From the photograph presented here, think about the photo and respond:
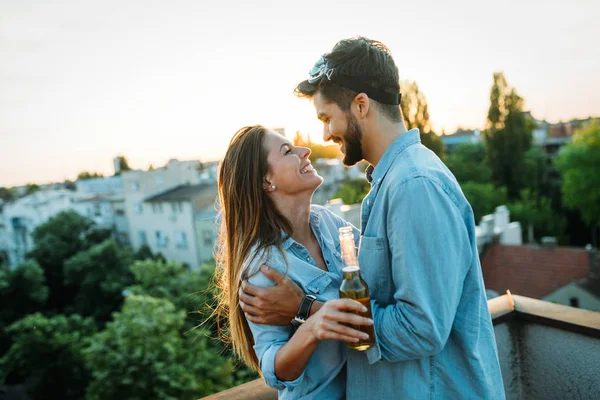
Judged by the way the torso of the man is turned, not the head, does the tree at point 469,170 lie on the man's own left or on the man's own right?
on the man's own right

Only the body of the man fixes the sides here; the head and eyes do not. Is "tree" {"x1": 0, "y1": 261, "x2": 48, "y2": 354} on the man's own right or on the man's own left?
on the man's own right

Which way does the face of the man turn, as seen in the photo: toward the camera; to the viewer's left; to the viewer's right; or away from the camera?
to the viewer's left

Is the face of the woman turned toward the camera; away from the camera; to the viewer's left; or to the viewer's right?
to the viewer's right

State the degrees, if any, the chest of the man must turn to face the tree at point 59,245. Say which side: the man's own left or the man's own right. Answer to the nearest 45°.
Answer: approximately 45° to the man's own right

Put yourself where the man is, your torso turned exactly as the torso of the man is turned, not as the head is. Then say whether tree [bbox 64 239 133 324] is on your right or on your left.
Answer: on your right

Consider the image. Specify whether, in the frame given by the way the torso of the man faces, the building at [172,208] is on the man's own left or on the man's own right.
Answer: on the man's own right

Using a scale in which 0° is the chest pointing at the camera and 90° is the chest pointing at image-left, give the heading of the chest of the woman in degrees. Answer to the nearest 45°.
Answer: approximately 315°

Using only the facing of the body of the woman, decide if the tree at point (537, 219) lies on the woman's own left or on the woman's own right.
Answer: on the woman's own left

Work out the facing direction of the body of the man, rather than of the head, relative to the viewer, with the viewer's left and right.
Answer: facing to the left of the viewer

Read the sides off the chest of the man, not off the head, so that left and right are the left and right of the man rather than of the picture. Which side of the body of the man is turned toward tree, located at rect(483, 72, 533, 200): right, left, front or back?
right

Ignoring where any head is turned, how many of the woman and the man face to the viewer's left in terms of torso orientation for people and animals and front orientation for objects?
1

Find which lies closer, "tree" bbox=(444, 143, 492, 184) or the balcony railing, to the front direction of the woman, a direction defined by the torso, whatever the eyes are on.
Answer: the balcony railing

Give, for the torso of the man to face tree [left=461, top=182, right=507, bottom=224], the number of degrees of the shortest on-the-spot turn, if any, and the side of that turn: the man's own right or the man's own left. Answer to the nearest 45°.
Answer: approximately 90° to the man's own right
